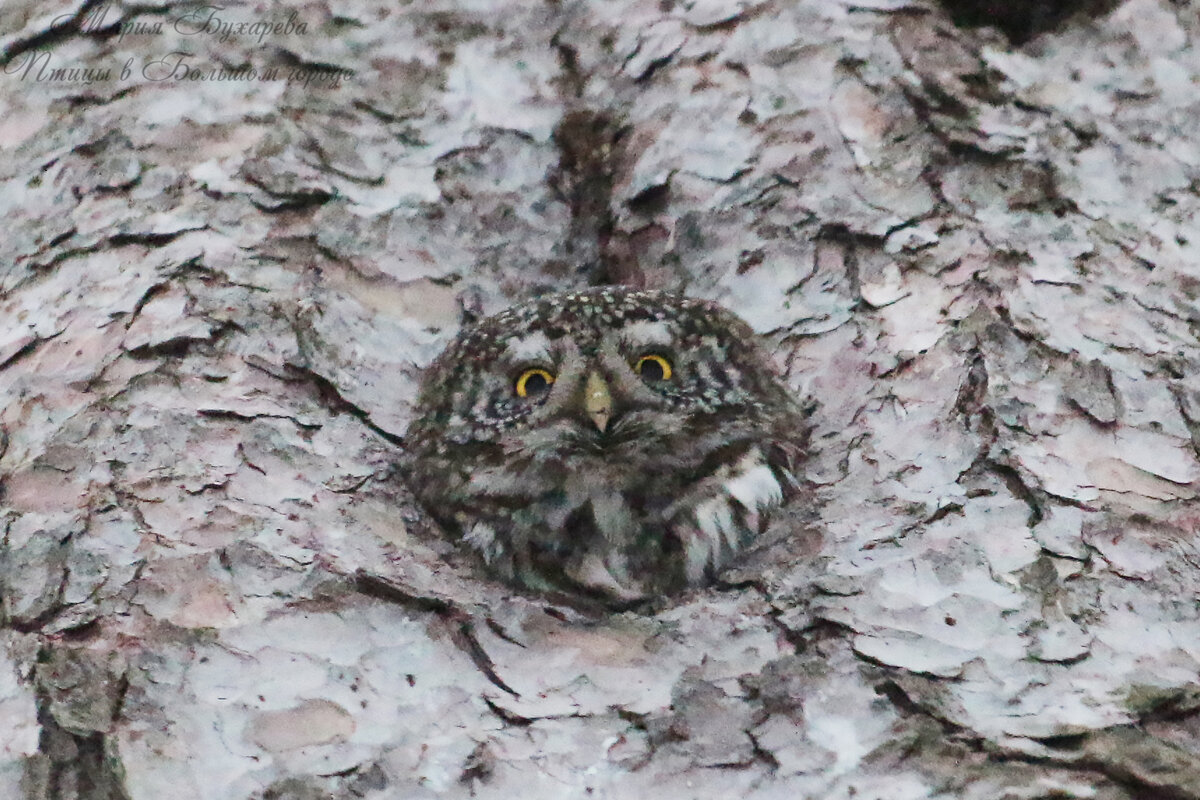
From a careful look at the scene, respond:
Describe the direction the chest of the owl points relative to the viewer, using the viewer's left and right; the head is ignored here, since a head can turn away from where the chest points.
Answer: facing the viewer
